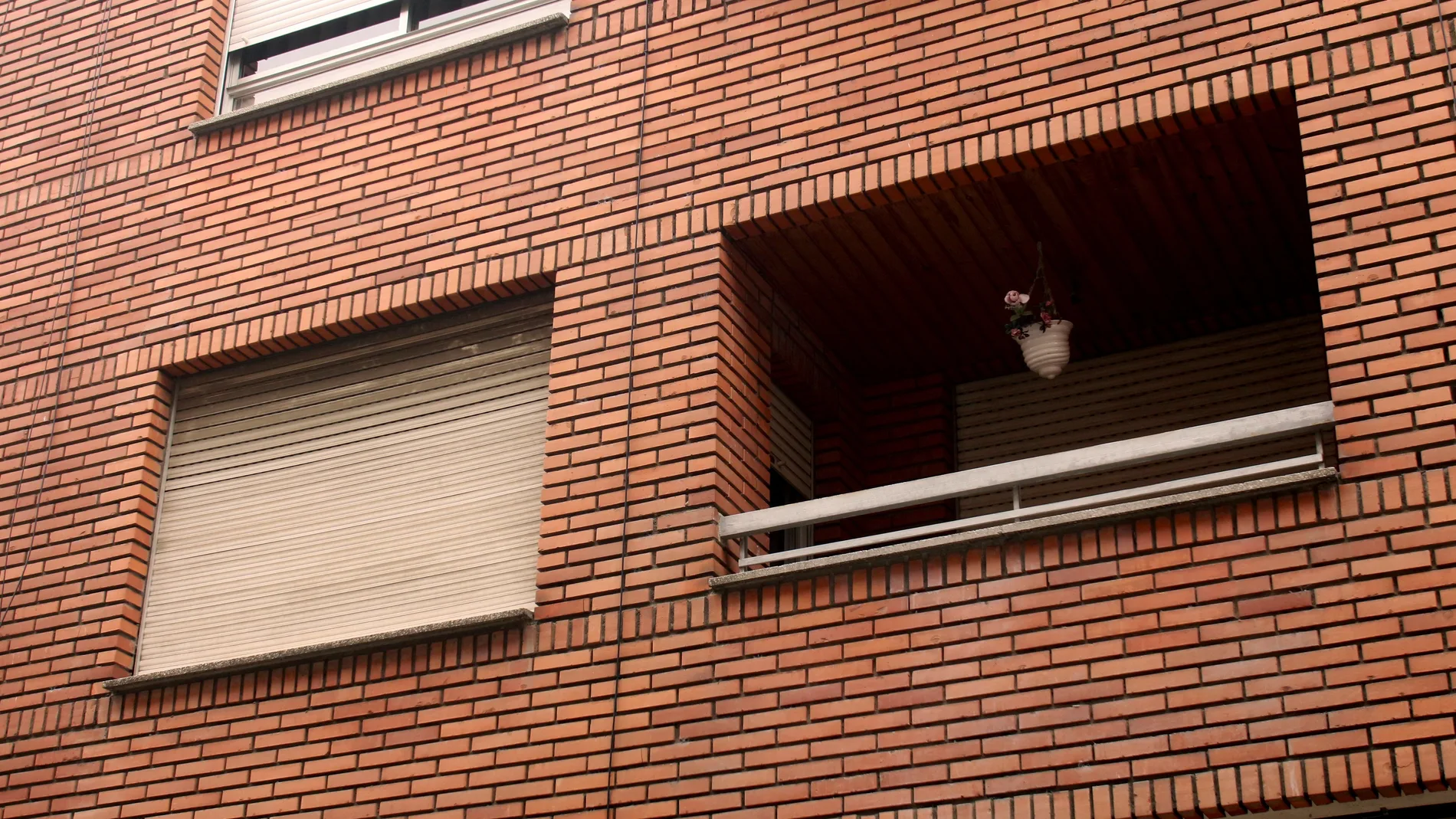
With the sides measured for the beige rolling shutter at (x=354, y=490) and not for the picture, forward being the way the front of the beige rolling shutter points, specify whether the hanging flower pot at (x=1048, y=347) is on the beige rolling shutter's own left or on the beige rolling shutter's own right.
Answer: on the beige rolling shutter's own left

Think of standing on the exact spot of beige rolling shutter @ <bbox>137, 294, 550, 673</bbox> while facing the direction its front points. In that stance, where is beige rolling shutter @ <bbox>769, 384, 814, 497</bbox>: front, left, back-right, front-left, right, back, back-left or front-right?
back-left

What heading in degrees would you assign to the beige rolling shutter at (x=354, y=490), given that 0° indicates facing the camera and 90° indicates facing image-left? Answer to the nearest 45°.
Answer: approximately 45°

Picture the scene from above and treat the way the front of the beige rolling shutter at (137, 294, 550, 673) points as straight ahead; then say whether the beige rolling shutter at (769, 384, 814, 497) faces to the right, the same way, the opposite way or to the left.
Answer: to the left

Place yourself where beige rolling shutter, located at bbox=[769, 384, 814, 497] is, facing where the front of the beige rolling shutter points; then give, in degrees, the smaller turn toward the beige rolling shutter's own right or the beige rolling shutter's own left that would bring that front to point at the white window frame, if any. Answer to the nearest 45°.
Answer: approximately 135° to the beige rolling shutter's own right

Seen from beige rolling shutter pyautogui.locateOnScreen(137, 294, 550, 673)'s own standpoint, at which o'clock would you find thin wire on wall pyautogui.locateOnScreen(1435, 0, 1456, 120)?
The thin wire on wall is roughly at 9 o'clock from the beige rolling shutter.

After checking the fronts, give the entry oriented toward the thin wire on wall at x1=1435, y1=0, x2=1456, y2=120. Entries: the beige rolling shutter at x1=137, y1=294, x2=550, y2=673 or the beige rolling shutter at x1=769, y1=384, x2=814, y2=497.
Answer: the beige rolling shutter at x1=769, y1=384, x2=814, y2=497

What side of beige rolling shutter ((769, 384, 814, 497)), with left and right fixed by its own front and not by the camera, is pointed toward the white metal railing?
front

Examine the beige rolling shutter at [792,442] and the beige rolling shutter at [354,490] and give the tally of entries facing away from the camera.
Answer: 0

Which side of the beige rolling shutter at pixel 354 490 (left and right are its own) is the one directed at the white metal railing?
left

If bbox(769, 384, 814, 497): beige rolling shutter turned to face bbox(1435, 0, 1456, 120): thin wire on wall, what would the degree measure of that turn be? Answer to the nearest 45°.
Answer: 0° — it already faces it

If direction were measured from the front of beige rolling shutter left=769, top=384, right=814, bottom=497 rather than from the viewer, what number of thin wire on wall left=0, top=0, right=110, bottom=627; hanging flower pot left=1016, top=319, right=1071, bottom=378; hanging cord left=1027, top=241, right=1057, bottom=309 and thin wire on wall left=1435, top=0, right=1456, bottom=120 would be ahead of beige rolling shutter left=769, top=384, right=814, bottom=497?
3

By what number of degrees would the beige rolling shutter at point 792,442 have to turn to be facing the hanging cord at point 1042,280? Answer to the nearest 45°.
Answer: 0° — it already faces it

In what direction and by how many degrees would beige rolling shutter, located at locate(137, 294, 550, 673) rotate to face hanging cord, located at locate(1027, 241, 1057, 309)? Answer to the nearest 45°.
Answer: approximately 135° to its left
